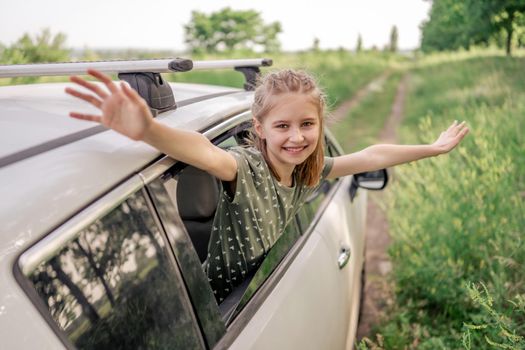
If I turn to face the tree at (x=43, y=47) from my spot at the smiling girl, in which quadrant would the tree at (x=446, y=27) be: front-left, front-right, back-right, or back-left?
front-right

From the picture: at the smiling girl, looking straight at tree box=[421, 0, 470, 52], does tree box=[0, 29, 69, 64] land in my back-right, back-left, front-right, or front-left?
front-left

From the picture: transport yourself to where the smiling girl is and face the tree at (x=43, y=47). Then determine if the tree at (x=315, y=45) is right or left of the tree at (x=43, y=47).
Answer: right

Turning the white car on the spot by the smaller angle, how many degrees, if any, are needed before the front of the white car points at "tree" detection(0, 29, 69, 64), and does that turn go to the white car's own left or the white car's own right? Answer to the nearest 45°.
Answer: approximately 45° to the white car's own left

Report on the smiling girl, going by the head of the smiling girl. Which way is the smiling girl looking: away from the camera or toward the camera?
toward the camera

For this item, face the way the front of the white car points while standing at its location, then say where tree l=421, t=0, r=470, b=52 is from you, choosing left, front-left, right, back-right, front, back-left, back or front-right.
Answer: front

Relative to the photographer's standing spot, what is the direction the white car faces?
facing away from the viewer and to the right of the viewer

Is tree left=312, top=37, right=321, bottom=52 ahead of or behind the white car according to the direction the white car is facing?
ahead
